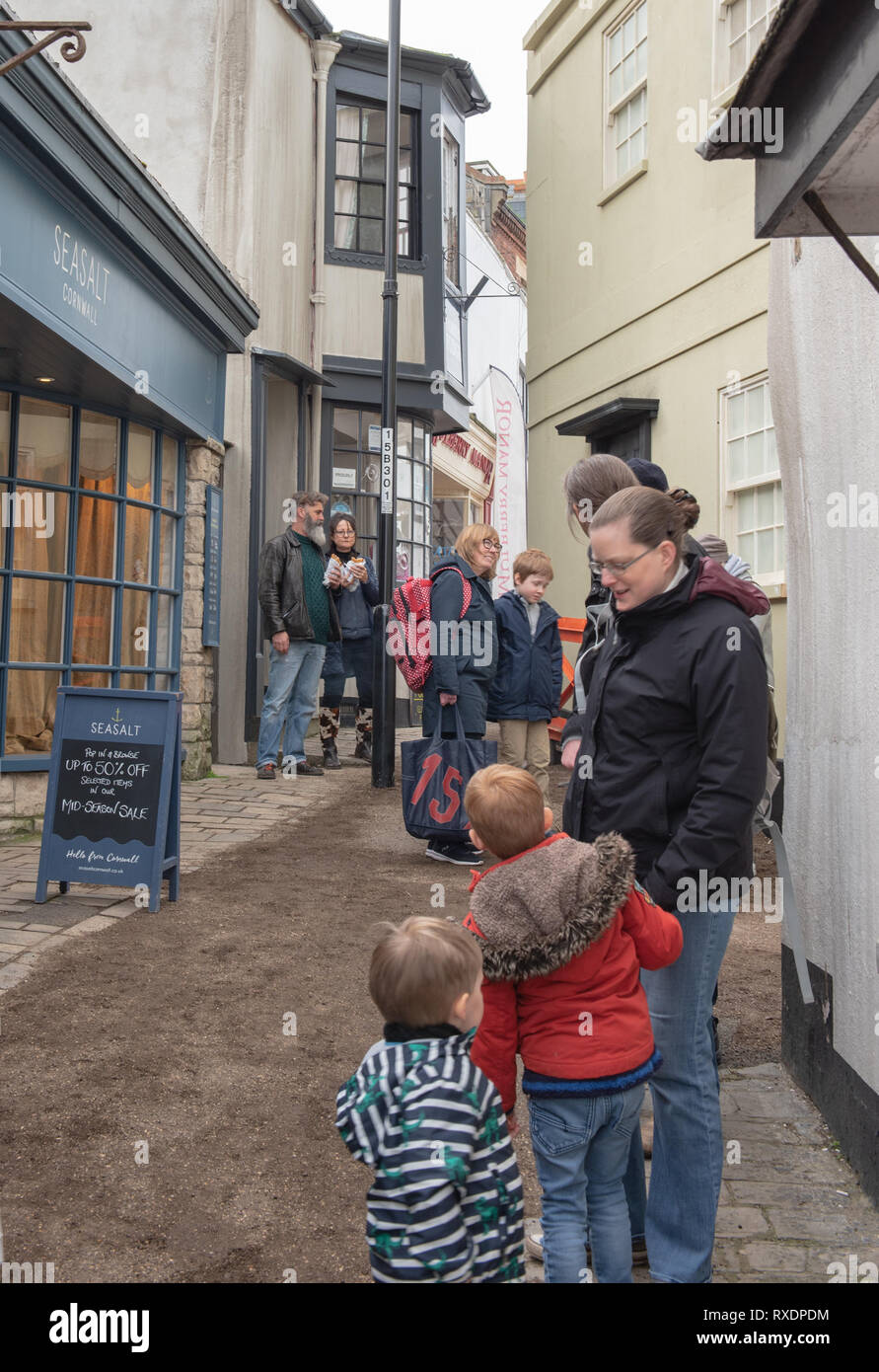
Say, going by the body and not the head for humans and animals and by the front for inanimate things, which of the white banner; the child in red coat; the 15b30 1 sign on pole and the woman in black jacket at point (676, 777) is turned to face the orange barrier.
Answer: the child in red coat

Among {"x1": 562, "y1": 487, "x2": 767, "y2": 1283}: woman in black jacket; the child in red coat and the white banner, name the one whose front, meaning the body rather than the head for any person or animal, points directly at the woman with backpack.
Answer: the child in red coat

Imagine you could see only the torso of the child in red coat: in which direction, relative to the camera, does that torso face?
away from the camera
